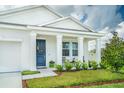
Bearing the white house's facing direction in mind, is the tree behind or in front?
in front

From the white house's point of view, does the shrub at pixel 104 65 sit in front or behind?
in front

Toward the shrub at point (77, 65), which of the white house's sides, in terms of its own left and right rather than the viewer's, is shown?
front

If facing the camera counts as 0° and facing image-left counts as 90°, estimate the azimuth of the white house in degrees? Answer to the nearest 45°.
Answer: approximately 315°

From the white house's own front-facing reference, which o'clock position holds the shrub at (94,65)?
The shrub is roughly at 11 o'clock from the white house.
